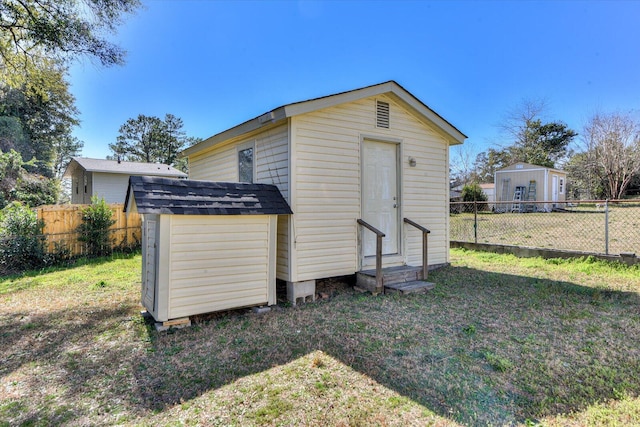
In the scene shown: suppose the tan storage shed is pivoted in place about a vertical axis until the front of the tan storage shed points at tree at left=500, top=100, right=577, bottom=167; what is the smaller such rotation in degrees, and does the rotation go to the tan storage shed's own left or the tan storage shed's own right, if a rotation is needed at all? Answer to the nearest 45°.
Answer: approximately 135° to the tan storage shed's own left

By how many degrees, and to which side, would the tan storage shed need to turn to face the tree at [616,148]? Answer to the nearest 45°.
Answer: approximately 90° to its left

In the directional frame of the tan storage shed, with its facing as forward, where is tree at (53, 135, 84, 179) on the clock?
The tree is roughly at 4 o'clock from the tan storage shed.

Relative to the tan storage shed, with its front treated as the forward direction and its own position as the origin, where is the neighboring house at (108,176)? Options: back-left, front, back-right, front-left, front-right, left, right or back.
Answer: right

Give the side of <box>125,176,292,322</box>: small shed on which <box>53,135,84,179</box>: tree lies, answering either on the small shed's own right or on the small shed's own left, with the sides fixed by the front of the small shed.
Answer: on the small shed's own right

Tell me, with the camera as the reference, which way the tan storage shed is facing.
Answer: facing the viewer and to the right of the viewer

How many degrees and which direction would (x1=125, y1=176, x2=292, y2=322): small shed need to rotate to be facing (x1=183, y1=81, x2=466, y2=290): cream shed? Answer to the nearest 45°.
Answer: approximately 180°

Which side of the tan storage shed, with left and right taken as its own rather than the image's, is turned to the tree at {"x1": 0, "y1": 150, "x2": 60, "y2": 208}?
right
